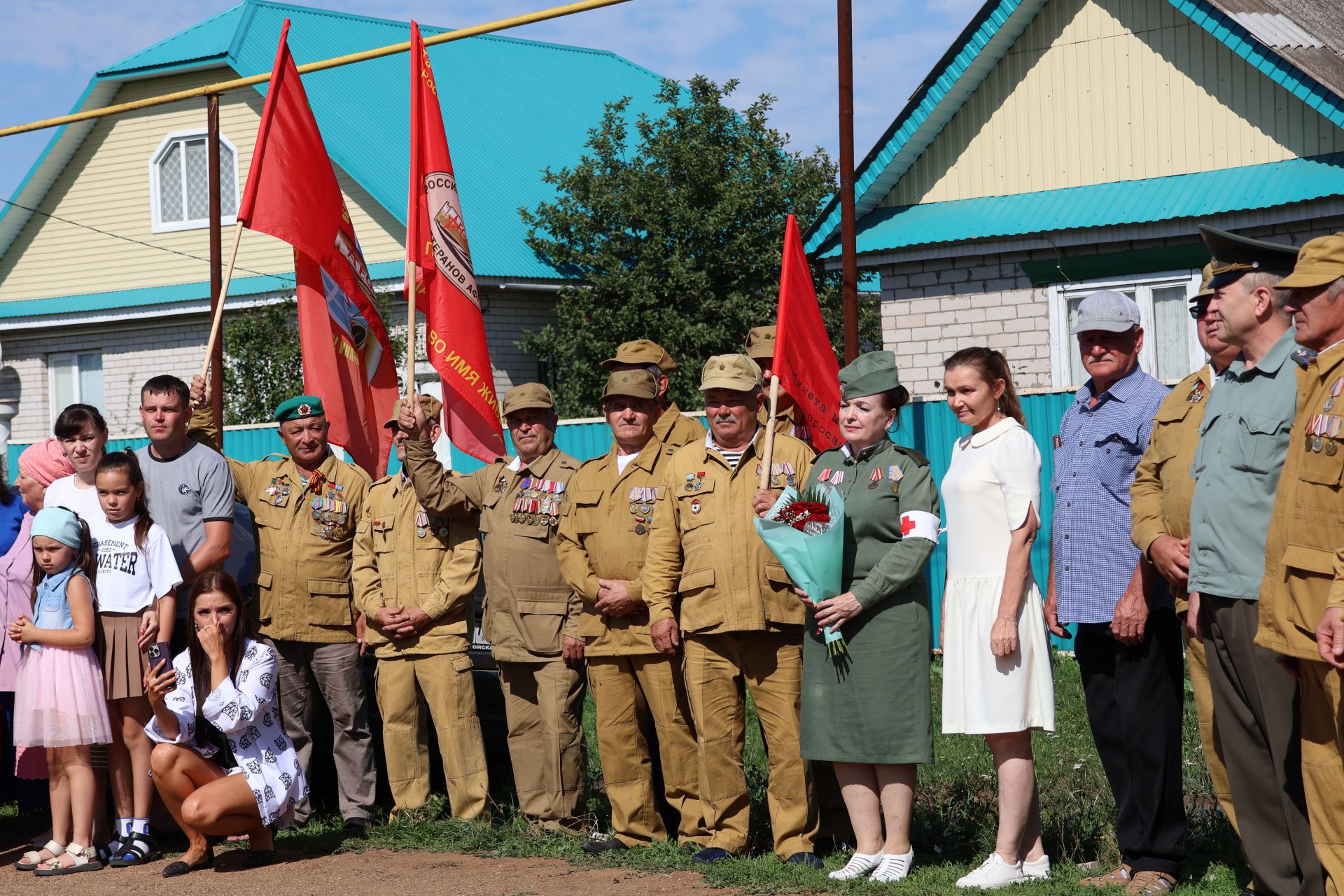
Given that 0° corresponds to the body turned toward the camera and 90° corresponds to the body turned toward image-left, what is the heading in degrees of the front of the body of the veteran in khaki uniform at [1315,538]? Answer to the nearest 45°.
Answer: approximately 45°

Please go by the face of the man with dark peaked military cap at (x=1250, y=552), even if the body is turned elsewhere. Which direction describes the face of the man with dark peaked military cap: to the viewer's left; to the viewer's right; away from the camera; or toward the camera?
to the viewer's left

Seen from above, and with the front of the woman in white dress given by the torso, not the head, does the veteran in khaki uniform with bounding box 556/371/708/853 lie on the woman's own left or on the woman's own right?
on the woman's own right

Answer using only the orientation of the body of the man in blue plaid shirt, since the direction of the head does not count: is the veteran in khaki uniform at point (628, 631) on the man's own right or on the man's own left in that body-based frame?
on the man's own right

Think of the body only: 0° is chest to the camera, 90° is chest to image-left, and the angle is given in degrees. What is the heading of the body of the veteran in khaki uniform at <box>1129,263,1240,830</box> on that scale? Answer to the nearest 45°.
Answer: approximately 45°

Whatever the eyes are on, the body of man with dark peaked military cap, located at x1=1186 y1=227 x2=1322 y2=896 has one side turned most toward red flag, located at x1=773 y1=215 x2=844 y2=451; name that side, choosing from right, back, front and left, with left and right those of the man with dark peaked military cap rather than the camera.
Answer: right

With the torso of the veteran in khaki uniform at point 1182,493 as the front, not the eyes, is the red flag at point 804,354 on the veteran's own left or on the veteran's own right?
on the veteran's own right

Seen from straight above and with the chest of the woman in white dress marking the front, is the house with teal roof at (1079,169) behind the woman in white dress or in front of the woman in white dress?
behind

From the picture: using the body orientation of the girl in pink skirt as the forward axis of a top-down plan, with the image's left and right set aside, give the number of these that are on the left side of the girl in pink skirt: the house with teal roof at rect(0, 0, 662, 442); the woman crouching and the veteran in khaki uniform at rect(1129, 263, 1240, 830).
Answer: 2

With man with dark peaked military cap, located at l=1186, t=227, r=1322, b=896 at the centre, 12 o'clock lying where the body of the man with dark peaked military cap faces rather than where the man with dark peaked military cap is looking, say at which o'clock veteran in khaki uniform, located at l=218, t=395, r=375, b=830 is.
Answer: The veteran in khaki uniform is roughly at 2 o'clock from the man with dark peaked military cap.

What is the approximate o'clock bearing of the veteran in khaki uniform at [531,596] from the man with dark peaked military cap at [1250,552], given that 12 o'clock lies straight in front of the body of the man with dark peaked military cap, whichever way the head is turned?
The veteran in khaki uniform is roughly at 2 o'clock from the man with dark peaked military cap.

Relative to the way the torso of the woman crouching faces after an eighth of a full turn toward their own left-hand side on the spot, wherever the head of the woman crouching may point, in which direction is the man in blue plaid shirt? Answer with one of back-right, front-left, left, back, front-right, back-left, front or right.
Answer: front-left

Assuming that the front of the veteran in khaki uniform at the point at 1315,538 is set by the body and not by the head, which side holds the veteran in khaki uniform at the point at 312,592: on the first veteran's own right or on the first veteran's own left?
on the first veteran's own right

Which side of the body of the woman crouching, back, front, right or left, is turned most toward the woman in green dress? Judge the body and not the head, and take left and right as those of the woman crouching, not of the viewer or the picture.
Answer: left

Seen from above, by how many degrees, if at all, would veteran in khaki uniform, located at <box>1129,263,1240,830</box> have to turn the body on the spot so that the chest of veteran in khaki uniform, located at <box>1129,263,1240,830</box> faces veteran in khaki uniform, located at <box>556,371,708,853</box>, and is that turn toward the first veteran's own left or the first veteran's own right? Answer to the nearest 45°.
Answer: approximately 45° to the first veteran's own right
